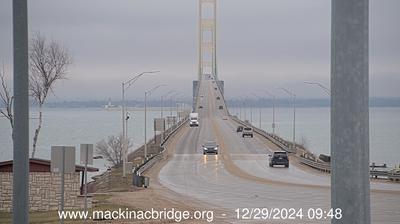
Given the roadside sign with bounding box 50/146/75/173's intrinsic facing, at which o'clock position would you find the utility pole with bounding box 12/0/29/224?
The utility pole is roughly at 6 o'clock from the roadside sign.

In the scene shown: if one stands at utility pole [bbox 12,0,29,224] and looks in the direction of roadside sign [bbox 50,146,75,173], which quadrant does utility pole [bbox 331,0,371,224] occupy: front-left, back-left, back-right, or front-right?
back-right

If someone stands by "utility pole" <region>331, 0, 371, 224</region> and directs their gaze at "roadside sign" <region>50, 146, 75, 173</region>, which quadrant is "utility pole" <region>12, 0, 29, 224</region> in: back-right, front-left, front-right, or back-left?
front-left

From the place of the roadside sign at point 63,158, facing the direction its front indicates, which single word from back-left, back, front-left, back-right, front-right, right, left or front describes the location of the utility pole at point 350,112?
back

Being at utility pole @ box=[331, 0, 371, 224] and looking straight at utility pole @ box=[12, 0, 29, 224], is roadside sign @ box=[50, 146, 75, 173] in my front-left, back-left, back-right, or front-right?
front-right

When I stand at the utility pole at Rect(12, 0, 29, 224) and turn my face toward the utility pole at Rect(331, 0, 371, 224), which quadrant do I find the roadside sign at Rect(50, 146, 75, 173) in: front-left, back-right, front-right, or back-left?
back-left

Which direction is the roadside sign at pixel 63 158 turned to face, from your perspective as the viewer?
facing away from the viewer
